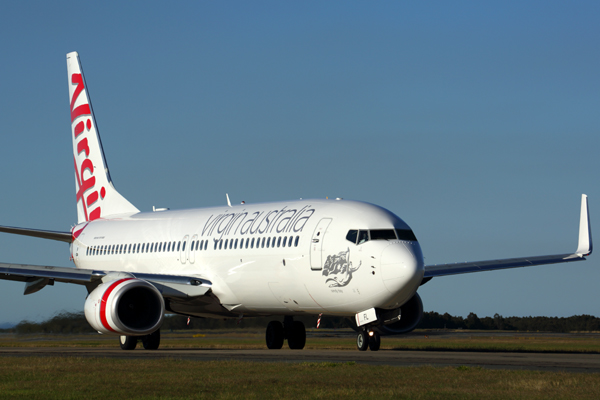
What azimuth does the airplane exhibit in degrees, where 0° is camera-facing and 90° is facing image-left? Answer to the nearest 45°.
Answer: approximately 315°
